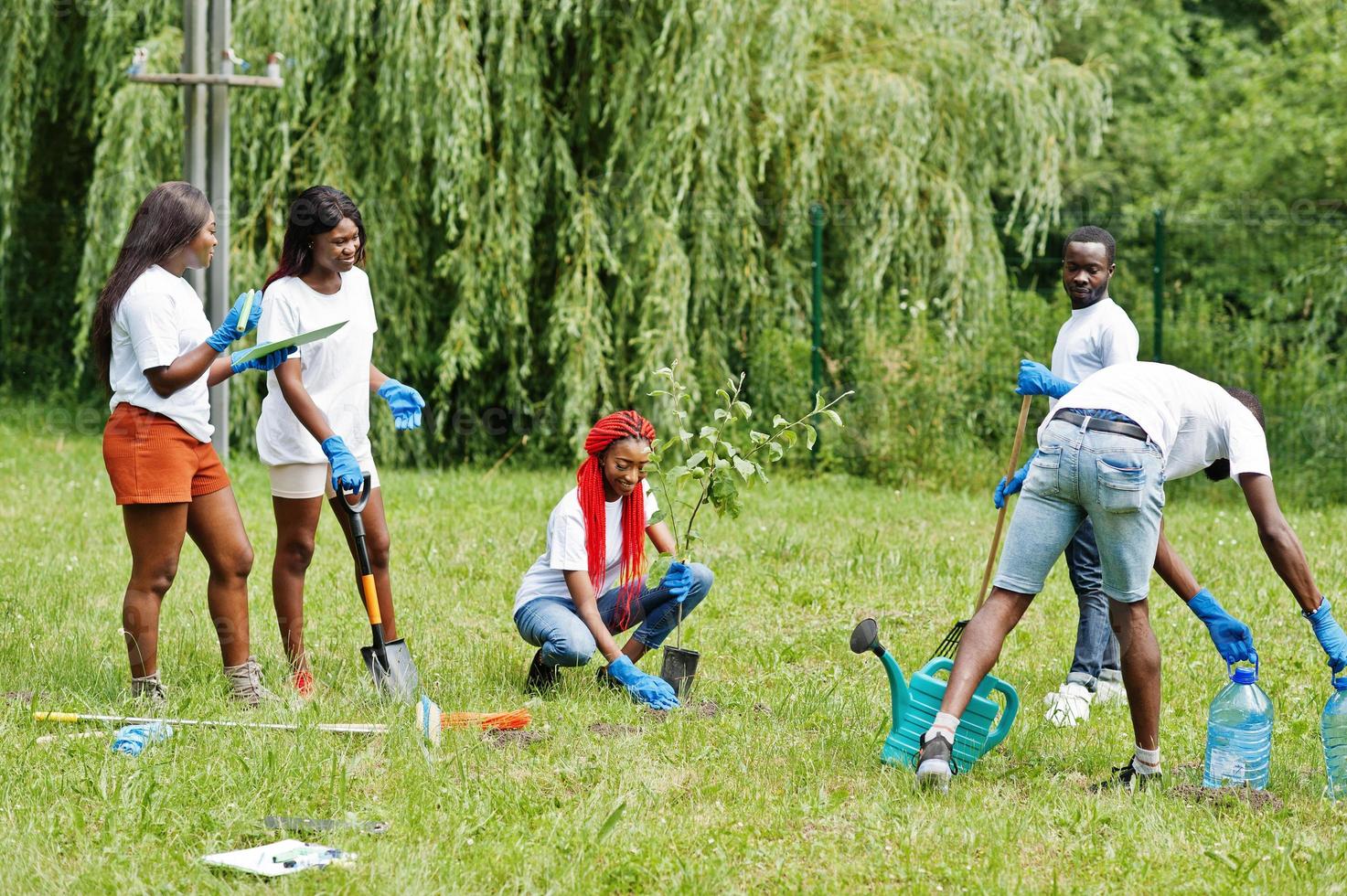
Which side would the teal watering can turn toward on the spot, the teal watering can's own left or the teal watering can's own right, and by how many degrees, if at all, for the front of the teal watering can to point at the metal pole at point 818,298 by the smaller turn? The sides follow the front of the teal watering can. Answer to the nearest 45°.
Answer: approximately 90° to the teal watering can's own right

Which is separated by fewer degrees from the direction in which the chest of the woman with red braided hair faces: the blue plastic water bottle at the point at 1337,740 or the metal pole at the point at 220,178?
the blue plastic water bottle

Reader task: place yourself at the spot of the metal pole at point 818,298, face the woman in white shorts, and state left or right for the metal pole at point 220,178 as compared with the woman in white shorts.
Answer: right

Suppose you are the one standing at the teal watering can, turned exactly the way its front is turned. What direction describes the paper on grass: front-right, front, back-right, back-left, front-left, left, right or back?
front-left

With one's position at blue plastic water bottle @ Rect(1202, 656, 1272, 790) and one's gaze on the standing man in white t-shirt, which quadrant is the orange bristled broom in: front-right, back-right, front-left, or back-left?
front-left

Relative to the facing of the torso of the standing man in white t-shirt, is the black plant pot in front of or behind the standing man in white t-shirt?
in front

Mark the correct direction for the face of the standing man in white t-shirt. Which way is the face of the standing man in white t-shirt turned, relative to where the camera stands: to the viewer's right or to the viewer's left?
to the viewer's left

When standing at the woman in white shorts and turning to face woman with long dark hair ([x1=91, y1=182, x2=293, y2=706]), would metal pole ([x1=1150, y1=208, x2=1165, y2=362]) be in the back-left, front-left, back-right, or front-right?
back-right

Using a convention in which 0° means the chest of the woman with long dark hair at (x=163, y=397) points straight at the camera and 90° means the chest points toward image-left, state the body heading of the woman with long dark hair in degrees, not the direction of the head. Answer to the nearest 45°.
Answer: approximately 270°

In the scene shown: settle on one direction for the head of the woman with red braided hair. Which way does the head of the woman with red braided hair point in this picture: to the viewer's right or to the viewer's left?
to the viewer's right

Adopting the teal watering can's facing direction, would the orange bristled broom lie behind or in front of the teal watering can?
in front

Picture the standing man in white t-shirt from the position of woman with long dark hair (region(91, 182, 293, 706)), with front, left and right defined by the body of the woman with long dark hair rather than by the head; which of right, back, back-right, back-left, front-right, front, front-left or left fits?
front

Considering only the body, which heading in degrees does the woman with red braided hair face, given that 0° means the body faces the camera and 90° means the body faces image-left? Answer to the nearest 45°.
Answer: approximately 315°

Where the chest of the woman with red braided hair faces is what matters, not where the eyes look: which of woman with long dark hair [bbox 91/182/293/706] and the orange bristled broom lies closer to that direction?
the orange bristled broom

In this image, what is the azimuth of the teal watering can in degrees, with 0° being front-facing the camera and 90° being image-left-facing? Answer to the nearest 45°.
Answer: approximately 90°

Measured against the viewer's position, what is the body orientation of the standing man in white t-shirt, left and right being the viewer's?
facing the viewer and to the left of the viewer

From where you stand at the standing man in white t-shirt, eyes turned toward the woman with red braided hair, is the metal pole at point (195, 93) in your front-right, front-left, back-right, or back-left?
front-right

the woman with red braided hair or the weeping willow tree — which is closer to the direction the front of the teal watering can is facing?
the woman with red braided hair
